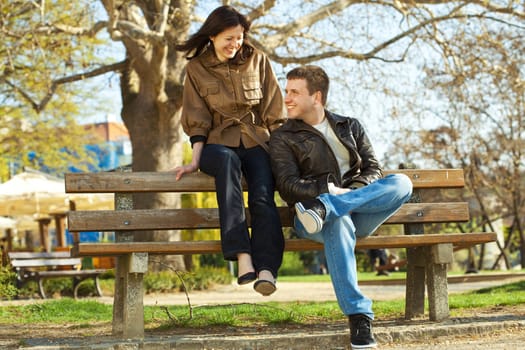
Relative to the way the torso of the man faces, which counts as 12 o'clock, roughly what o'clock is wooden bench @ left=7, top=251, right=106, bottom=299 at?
The wooden bench is roughly at 5 o'clock from the man.

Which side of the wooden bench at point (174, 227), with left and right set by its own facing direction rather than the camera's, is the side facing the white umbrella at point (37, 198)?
back

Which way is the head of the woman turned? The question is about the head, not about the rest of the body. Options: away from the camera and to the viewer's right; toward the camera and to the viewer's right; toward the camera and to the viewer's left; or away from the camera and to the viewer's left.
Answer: toward the camera and to the viewer's right

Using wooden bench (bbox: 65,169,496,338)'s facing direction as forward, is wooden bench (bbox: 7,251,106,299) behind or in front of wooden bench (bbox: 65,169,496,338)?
behind

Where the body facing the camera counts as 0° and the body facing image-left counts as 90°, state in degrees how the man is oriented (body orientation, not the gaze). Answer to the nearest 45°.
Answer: approximately 0°

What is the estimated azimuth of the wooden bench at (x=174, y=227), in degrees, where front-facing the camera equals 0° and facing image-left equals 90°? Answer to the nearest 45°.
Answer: approximately 0°
